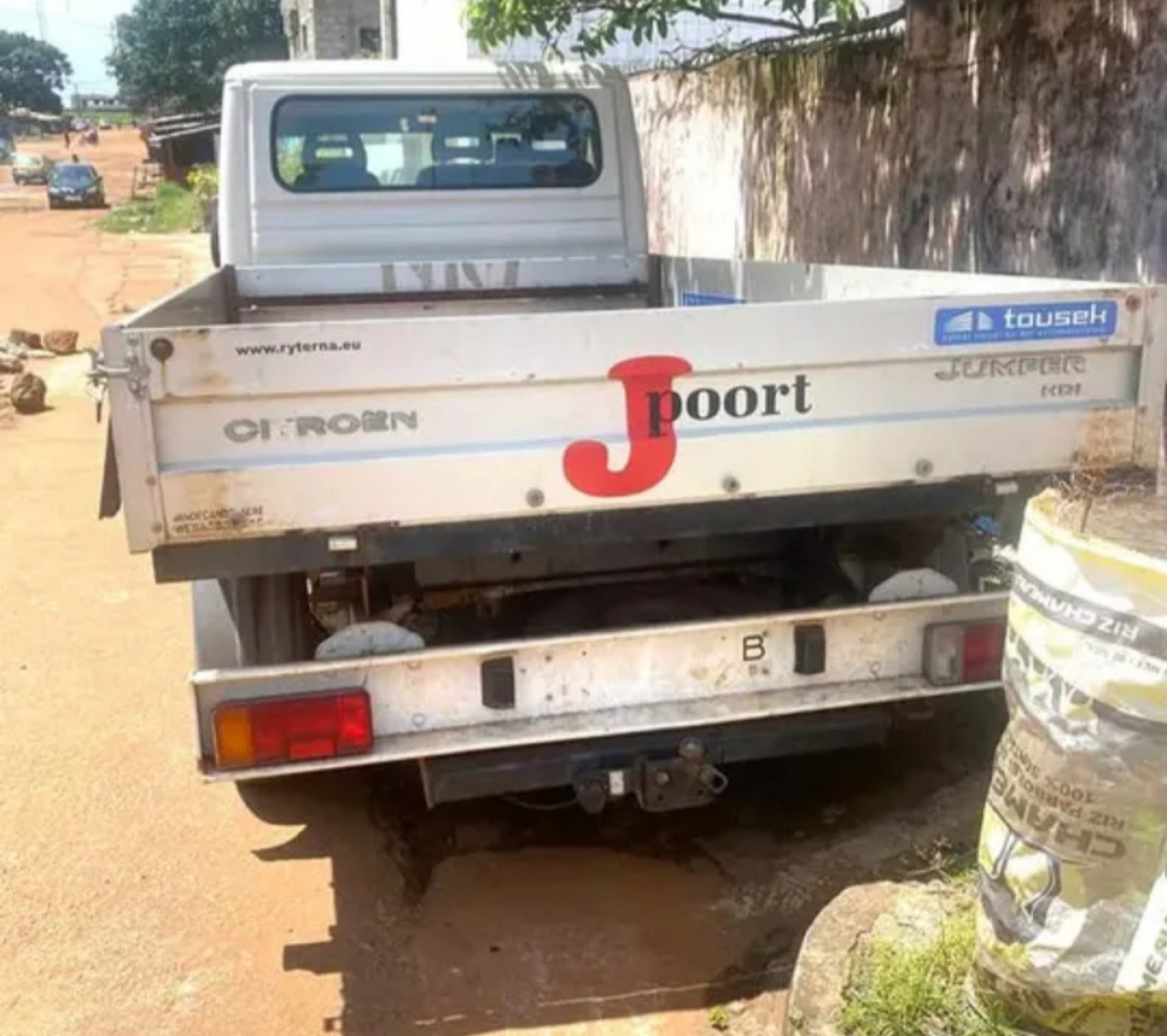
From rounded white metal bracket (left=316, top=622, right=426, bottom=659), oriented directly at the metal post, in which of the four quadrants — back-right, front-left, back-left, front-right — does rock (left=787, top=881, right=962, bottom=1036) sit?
back-right

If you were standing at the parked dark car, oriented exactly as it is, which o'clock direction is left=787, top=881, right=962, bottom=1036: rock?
The rock is roughly at 12 o'clock from the parked dark car.

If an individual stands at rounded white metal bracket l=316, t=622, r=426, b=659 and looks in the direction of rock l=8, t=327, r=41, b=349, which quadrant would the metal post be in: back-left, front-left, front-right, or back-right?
front-right

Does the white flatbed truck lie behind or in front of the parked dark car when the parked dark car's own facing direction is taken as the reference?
in front

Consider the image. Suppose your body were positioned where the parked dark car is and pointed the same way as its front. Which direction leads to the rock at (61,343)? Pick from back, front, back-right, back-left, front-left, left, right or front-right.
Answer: front

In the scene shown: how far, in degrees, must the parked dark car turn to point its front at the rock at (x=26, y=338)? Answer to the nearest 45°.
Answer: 0° — it already faces it

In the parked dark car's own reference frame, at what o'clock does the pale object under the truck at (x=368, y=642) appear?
The pale object under the truck is roughly at 12 o'clock from the parked dark car.

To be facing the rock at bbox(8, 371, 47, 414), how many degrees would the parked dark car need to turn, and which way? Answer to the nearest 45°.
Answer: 0° — it already faces it

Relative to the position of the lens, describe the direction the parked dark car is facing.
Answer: facing the viewer

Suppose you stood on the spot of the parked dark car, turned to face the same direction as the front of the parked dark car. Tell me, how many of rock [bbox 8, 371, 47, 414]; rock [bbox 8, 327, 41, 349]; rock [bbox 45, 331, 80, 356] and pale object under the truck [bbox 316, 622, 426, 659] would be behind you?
0
